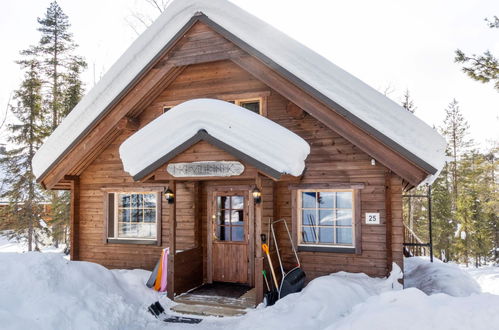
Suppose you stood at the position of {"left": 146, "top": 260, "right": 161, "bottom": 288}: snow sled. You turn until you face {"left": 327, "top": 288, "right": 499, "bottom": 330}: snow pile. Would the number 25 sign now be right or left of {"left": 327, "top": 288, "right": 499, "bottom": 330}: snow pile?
left

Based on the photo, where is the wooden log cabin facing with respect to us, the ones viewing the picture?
facing the viewer

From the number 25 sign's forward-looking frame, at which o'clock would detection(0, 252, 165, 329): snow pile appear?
The snow pile is roughly at 2 o'clock from the number 25 sign.

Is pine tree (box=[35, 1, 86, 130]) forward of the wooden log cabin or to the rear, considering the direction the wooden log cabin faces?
to the rear

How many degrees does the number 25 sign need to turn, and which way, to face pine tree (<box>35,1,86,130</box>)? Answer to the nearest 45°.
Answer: approximately 135° to its right

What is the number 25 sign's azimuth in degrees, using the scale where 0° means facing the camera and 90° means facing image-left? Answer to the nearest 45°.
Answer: approximately 0°
